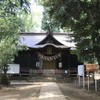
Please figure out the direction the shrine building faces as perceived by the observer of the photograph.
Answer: facing the viewer
